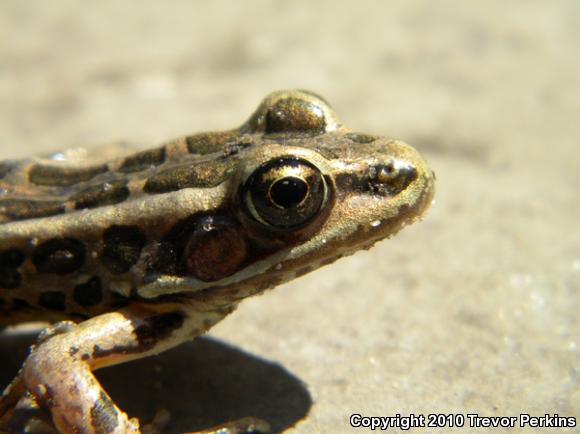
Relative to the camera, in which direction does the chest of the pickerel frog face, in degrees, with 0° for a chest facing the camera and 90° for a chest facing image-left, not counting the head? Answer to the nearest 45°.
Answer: approximately 270°
